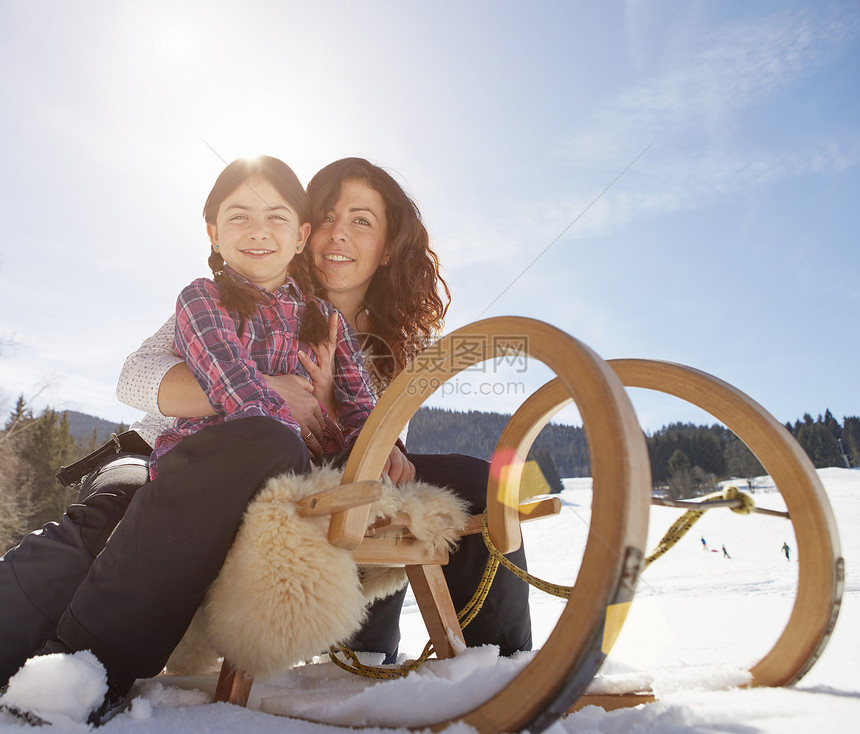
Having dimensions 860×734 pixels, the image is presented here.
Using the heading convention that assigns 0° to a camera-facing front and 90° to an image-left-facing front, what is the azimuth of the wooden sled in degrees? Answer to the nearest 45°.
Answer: approximately 315°
